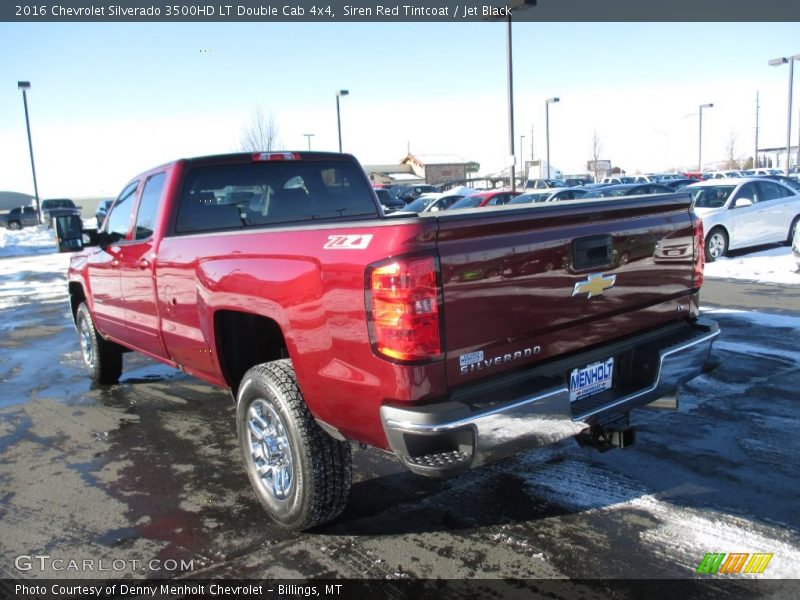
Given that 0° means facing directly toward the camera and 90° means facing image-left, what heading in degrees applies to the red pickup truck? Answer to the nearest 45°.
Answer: approximately 135°

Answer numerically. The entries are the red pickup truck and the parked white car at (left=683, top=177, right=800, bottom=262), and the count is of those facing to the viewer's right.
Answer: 0

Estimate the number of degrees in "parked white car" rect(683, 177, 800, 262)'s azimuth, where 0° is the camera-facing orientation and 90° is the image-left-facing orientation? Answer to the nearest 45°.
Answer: approximately 45°

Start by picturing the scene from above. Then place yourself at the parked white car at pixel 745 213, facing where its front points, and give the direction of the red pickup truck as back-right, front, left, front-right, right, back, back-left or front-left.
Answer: front-left

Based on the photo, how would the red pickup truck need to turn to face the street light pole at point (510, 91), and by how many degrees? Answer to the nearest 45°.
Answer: approximately 45° to its right

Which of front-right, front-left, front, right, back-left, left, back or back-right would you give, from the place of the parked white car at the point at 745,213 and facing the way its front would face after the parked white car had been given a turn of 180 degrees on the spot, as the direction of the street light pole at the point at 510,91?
left
